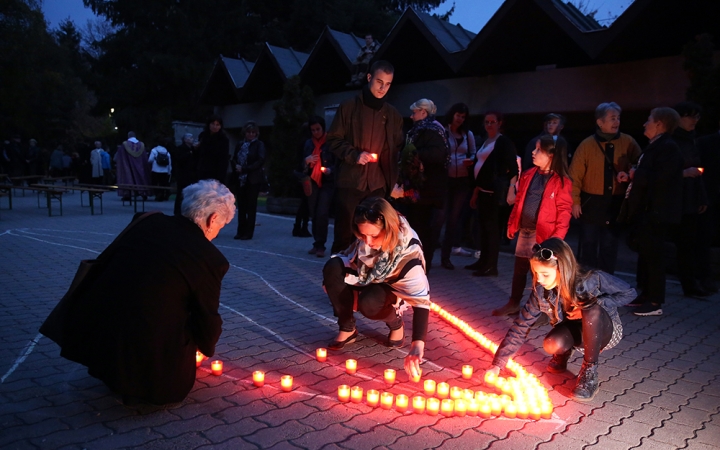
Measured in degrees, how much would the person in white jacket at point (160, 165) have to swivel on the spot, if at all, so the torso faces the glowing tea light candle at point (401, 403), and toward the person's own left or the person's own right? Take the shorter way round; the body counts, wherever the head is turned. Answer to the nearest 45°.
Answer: approximately 180°

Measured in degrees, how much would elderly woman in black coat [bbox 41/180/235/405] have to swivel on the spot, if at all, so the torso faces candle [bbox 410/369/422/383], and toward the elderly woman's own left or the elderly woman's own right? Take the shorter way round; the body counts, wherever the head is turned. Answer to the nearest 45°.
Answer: approximately 45° to the elderly woman's own right

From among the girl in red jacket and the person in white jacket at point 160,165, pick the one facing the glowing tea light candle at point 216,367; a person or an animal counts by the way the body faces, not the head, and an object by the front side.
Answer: the girl in red jacket

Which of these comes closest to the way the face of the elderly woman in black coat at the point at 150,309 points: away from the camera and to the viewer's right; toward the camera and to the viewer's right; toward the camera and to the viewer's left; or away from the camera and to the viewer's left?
away from the camera and to the viewer's right

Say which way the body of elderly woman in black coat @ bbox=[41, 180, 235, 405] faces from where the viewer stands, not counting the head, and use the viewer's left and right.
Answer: facing away from the viewer and to the right of the viewer

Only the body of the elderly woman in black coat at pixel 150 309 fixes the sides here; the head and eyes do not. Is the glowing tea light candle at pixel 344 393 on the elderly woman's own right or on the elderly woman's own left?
on the elderly woman's own right

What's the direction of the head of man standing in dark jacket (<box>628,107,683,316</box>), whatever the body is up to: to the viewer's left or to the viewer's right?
to the viewer's left

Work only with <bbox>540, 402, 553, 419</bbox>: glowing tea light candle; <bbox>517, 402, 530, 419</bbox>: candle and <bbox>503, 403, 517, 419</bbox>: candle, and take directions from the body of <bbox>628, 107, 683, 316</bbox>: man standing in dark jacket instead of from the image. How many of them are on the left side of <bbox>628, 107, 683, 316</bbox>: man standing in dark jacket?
3

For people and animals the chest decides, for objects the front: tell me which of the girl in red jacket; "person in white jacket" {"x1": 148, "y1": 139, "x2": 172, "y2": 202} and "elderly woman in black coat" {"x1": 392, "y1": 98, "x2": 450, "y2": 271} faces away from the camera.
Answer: the person in white jacket

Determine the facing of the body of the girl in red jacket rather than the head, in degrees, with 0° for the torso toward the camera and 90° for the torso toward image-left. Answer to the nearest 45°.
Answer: approximately 45°
